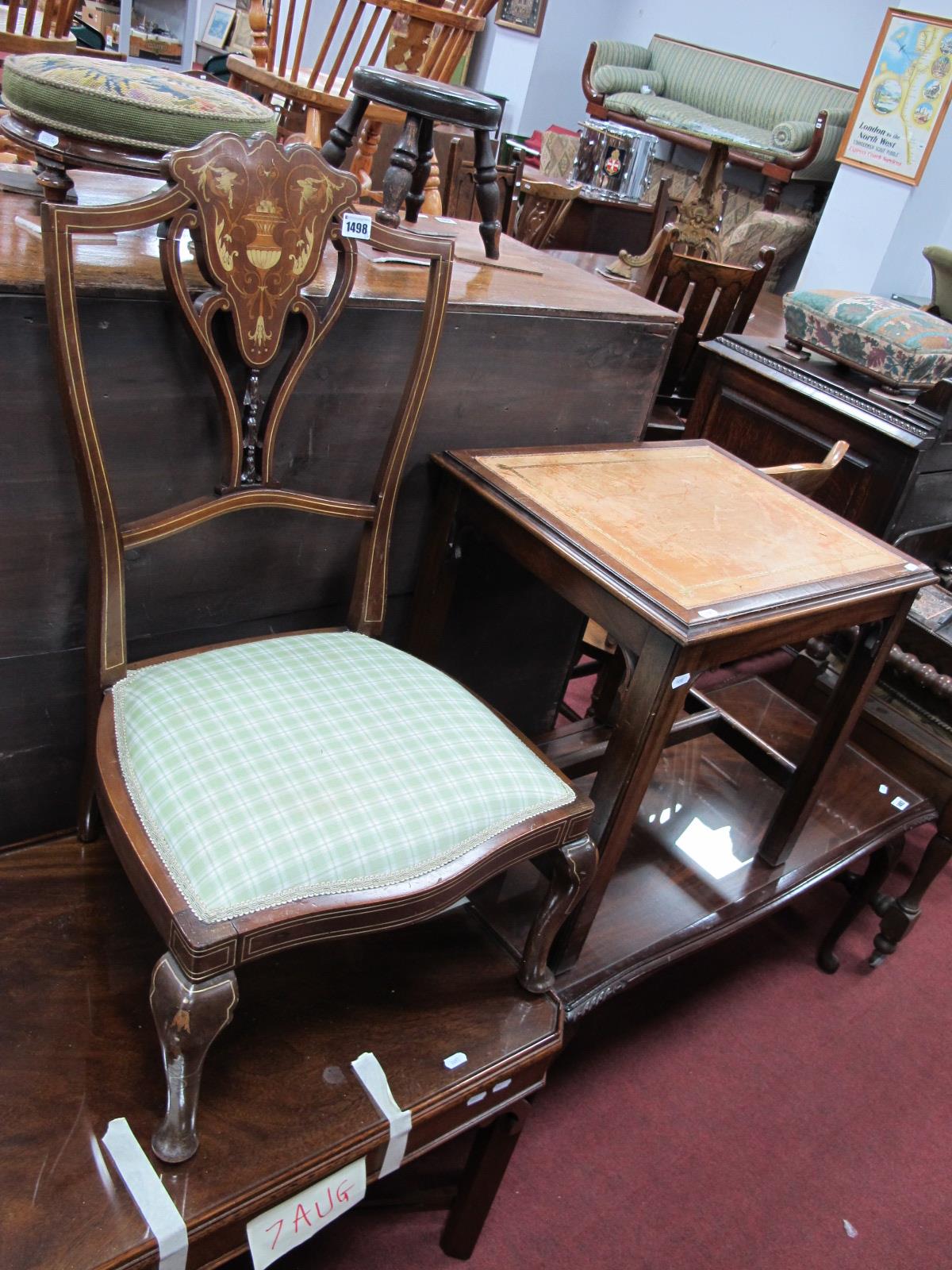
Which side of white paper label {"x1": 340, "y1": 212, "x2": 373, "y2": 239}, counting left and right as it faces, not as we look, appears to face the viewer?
front

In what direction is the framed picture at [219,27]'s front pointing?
toward the camera

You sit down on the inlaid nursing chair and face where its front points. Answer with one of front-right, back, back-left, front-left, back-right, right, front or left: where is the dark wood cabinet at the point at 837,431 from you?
left

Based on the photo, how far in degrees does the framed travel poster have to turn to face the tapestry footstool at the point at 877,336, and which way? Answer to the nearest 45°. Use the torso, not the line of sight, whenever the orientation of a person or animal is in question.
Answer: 0° — it already faces it

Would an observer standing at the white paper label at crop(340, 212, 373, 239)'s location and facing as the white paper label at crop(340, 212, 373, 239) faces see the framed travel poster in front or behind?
behind

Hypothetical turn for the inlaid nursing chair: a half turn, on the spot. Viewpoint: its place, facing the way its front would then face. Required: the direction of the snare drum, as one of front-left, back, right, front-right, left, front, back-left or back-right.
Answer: front-right

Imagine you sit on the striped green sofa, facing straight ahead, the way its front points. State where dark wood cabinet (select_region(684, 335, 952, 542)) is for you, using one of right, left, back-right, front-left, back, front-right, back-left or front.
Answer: front-left

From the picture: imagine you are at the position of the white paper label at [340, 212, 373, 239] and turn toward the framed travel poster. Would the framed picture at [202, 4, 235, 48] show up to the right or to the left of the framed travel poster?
left

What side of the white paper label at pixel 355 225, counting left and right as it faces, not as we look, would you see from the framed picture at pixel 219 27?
back

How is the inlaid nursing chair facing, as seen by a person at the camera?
facing the viewer and to the right of the viewer

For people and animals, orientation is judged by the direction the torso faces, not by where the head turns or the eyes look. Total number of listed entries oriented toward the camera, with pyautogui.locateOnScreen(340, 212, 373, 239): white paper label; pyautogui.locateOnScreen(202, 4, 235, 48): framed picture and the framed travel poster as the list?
3

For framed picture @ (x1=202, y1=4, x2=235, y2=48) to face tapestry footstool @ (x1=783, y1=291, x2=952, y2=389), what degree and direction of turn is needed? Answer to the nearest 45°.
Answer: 0° — it already faces it

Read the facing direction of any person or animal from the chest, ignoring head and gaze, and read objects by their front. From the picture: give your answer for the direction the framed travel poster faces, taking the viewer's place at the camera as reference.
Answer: facing the viewer

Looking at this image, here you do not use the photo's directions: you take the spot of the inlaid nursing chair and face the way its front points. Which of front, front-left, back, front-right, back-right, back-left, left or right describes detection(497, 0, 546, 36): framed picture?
back-left

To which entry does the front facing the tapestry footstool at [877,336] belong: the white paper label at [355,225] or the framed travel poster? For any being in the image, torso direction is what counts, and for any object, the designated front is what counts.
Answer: the framed travel poster

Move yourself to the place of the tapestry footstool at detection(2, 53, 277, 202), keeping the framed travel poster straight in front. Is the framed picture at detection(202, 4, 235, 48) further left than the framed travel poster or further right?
left

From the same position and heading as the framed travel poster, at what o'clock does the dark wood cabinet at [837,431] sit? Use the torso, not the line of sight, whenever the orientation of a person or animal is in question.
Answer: The dark wood cabinet is roughly at 12 o'clock from the framed travel poster.

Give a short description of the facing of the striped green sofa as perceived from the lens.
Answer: facing the viewer and to the left of the viewer
